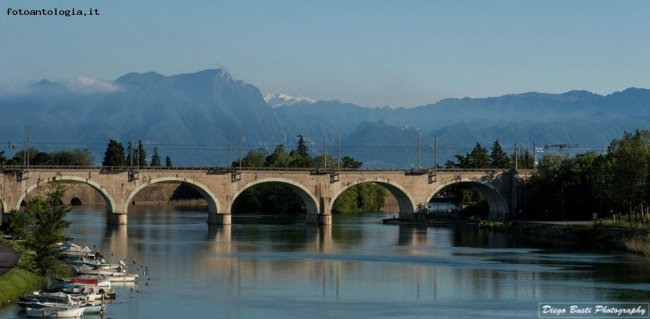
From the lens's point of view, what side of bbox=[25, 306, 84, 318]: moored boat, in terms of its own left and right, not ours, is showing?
right
